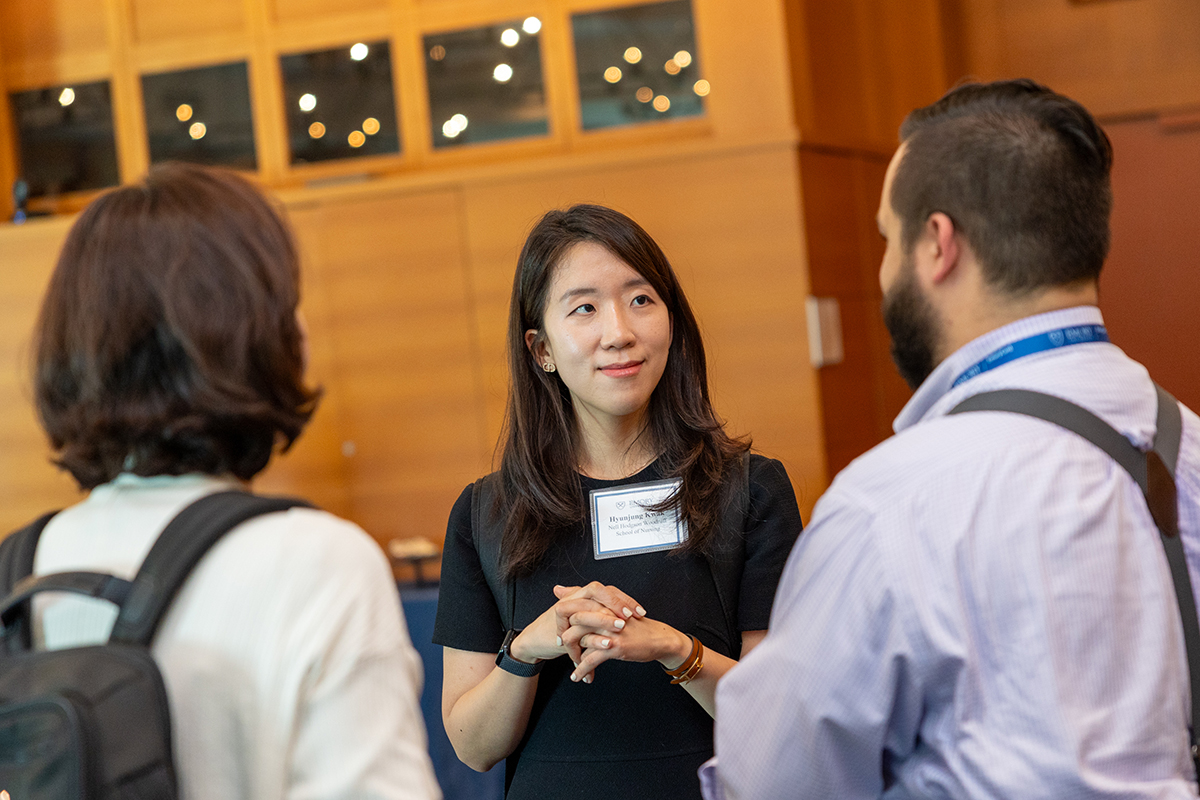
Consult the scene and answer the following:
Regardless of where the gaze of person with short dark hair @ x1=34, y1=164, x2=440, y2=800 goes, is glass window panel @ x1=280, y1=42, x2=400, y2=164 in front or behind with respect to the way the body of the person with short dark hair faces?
in front

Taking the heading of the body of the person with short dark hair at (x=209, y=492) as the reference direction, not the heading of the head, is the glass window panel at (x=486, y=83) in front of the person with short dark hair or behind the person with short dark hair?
in front

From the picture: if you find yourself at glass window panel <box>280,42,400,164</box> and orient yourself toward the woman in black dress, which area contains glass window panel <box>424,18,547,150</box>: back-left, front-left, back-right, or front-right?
front-left

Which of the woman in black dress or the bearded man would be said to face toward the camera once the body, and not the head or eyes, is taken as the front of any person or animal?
the woman in black dress

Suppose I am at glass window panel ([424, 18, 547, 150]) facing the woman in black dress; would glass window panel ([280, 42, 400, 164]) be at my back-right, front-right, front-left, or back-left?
back-right

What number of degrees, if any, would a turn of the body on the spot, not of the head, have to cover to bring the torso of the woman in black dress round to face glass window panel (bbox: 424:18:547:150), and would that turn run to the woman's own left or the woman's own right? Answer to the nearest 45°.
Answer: approximately 180°

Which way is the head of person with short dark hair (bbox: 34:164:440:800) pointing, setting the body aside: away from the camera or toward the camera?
away from the camera

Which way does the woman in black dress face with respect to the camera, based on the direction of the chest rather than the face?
toward the camera

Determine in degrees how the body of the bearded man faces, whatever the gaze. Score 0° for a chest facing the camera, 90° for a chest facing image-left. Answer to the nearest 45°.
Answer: approximately 135°

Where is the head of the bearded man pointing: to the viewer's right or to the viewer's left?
to the viewer's left

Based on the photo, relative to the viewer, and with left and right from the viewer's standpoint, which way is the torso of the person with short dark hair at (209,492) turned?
facing away from the viewer and to the right of the viewer
